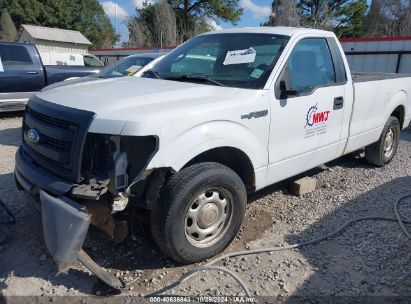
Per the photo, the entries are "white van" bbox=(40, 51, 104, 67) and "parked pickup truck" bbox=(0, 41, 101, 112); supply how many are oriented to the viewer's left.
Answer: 1

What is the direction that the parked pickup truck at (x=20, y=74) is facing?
to the viewer's left

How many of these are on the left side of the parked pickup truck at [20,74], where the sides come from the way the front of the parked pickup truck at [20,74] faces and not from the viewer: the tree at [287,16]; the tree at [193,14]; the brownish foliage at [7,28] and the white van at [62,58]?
0

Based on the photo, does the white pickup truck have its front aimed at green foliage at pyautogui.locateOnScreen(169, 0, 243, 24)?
no

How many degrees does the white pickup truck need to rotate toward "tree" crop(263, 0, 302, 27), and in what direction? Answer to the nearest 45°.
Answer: approximately 135° to its right

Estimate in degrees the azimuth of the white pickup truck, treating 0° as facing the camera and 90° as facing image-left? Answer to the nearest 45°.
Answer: approximately 45°

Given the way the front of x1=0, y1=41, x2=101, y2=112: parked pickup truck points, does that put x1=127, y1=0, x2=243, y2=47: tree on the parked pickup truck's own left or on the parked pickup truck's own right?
on the parked pickup truck's own right

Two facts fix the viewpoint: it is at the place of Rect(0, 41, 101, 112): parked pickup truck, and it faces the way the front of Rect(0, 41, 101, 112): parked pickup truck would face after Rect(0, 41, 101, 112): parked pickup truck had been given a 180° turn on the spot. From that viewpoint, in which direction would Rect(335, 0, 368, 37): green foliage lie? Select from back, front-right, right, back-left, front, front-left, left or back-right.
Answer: front-left

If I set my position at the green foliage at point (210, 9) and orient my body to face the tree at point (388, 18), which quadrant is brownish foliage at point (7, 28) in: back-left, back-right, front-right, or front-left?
back-right
